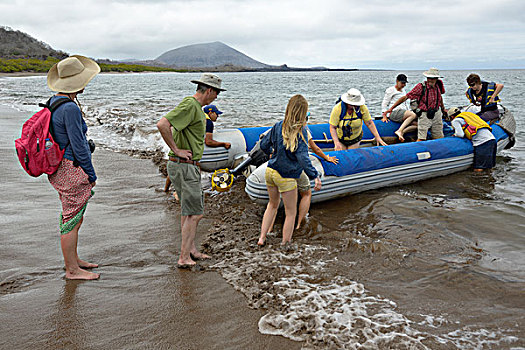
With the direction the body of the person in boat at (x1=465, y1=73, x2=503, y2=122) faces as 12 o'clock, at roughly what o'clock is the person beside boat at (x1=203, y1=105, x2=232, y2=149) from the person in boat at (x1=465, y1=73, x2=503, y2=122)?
the person beside boat at (x1=203, y1=105, x2=232, y2=149) is roughly at 12 o'clock from the person in boat at (x1=465, y1=73, x2=503, y2=122).

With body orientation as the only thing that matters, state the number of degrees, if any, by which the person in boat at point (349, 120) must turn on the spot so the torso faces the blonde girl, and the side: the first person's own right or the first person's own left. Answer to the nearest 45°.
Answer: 0° — they already face them

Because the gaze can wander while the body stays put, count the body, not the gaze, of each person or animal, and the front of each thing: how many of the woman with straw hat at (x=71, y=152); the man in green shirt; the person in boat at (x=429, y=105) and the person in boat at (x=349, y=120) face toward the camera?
2

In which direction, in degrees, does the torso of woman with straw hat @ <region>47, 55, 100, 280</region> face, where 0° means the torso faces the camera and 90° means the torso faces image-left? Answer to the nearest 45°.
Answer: approximately 270°

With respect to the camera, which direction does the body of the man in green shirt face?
to the viewer's right

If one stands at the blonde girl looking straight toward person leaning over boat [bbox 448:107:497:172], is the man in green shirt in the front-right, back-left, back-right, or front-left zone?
back-left

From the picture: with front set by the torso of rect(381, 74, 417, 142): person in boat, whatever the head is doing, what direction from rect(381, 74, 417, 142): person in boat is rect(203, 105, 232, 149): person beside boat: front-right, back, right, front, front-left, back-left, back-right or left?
right

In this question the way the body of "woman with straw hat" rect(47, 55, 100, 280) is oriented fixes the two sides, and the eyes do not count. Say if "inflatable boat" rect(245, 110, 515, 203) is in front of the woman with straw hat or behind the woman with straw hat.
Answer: in front

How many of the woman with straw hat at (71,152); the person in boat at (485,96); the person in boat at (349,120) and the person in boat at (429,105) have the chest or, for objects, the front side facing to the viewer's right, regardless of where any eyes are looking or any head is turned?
1
